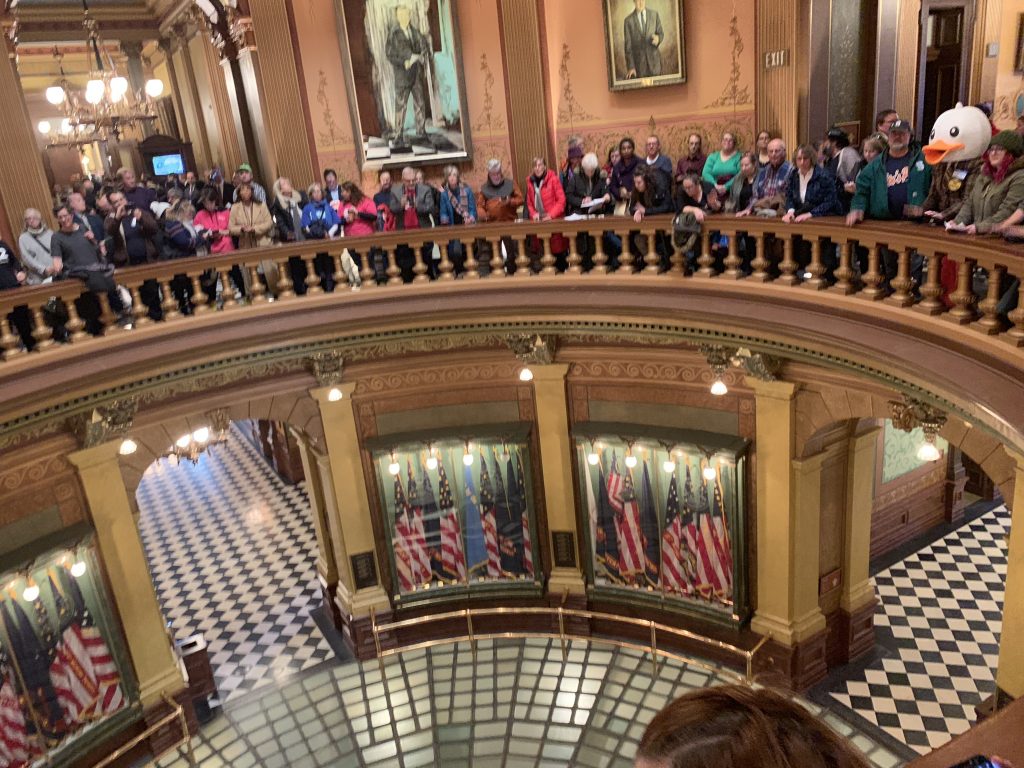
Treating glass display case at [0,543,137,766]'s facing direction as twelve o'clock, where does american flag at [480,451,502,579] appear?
The american flag is roughly at 11 o'clock from the glass display case.

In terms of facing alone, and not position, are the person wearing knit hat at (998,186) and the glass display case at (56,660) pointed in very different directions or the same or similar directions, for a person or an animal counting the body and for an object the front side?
very different directions

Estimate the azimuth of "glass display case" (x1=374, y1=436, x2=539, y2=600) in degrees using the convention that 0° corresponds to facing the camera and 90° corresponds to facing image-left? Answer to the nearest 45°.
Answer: approximately 0°

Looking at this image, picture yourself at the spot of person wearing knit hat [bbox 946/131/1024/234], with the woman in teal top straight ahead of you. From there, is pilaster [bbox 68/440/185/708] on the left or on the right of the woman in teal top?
left

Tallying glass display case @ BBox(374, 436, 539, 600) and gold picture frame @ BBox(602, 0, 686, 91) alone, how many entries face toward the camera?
2

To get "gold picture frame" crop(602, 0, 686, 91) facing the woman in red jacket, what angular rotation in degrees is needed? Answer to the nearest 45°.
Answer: approximately 45° to its right
